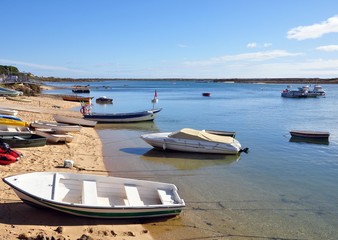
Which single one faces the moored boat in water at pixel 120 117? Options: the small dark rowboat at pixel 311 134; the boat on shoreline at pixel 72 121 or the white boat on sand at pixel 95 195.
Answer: the small dark rowboat

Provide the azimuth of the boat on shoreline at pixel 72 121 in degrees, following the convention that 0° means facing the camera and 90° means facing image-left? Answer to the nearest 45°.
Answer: approximately 90°

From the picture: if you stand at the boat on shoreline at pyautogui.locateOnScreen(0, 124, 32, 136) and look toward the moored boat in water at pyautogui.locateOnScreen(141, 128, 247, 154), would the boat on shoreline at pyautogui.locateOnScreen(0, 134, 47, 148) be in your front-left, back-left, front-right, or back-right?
front-right

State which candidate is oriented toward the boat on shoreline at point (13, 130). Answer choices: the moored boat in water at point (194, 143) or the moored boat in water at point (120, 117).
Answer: the moored boat in water at point (194, 143)

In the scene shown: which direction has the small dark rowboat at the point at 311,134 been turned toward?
to the viewer's left

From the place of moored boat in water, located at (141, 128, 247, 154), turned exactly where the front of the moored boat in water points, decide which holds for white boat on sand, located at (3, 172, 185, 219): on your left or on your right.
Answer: on your left

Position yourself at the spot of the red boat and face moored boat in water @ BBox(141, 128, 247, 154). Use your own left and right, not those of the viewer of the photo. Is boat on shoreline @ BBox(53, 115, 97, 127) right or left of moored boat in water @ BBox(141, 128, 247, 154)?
left

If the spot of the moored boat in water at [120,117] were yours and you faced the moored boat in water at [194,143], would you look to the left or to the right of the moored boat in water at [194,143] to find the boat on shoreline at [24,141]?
right

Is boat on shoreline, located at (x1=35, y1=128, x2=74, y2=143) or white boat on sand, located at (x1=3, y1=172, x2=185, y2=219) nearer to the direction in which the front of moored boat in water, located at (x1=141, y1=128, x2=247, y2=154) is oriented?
the boat on shoreline

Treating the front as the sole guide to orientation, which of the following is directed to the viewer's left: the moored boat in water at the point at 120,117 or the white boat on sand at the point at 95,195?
the white boat on sand

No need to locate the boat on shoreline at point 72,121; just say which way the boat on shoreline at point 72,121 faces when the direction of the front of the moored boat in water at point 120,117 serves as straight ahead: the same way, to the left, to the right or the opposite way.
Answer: the opposite way

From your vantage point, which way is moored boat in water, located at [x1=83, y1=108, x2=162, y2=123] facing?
to the viewer's right

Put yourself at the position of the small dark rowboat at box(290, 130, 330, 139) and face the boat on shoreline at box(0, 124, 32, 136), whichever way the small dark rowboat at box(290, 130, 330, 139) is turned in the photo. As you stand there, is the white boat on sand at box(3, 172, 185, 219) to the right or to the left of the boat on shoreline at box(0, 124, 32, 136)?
left
